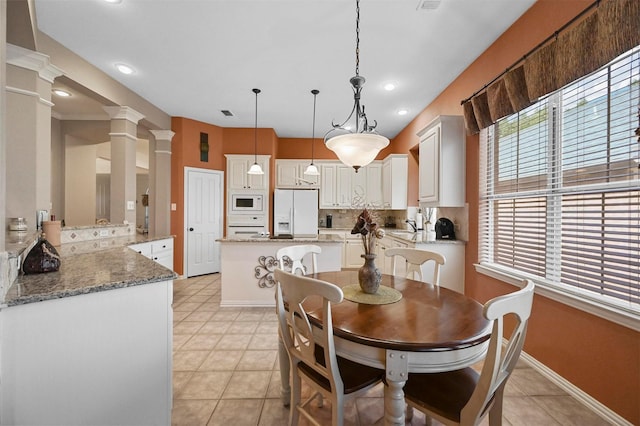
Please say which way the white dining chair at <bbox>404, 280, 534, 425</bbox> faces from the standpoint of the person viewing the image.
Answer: facing away from the viewer and to the left of the viewer

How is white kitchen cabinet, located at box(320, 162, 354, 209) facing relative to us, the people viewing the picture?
facing the viewer

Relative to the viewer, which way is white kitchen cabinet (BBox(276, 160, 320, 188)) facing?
toward the camera

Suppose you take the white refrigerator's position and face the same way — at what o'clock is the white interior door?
The white interior door is roughly at 3 o'clock from the white refrigerator.

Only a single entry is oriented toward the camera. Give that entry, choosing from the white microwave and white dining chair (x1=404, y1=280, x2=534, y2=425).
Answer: the white microwave

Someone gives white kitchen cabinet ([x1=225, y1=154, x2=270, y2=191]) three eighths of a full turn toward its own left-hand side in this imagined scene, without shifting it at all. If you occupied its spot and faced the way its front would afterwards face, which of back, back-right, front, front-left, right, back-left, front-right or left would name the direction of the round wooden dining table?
back-right

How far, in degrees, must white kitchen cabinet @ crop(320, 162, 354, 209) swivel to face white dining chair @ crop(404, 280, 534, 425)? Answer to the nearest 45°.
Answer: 0° — it already faces it

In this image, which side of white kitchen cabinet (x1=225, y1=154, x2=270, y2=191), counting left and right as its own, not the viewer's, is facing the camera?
front

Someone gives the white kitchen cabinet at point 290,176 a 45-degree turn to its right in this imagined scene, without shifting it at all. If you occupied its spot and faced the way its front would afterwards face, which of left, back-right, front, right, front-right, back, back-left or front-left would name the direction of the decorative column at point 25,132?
front

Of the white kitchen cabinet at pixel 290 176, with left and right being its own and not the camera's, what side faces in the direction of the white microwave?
right

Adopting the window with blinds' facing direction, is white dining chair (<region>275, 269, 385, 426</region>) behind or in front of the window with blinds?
in front

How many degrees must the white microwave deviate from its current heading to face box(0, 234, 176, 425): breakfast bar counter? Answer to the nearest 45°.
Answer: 0° — it already faces it

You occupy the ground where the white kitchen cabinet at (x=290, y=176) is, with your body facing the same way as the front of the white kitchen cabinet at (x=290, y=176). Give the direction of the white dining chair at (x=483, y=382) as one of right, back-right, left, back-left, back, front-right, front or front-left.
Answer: front

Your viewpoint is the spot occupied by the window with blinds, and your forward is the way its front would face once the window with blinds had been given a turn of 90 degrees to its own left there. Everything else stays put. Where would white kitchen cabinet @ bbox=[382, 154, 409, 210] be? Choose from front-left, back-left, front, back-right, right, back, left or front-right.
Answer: back

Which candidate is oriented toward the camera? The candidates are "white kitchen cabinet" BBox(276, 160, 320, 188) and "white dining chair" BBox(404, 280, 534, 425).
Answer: the white kitchen cabinet

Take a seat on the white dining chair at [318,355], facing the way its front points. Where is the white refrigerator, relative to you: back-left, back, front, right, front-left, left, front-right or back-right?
front-left

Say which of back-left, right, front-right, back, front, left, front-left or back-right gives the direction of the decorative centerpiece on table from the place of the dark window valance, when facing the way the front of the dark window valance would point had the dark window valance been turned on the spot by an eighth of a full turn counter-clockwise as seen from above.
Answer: front-right

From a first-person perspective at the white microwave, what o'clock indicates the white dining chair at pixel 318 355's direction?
The white dining chair is roughly at 12 o'clock from the white microwave.

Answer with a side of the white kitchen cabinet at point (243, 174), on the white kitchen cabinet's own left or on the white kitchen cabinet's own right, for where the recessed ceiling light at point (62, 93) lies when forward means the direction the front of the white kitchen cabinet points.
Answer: on the white kitchen cabinet's own right
